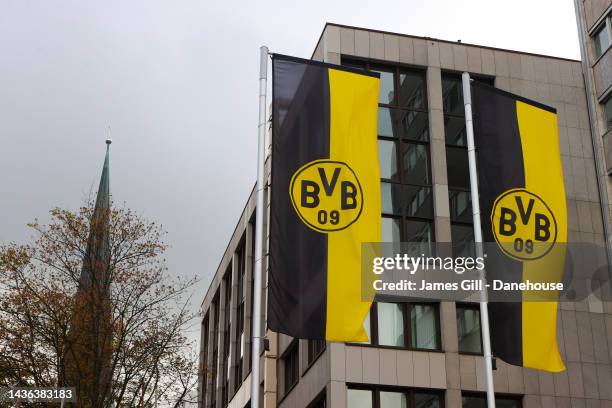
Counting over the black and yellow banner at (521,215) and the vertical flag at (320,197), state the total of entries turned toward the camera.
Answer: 2

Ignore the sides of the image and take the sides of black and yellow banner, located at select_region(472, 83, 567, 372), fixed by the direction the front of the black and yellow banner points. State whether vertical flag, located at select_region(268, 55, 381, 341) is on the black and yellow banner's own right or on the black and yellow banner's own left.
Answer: on the black and yellow banner's own right

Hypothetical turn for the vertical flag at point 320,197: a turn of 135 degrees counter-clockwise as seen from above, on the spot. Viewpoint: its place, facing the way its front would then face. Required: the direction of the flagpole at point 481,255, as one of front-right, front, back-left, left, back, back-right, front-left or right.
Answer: front

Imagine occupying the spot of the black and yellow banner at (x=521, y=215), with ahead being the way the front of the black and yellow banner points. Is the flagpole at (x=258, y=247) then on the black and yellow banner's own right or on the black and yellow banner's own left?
on the black and yellow banner's own right

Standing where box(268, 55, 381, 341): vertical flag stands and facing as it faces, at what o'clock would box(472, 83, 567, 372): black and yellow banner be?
The black and yellow banner is roughly at 8 o'clock from the vertical flag.
